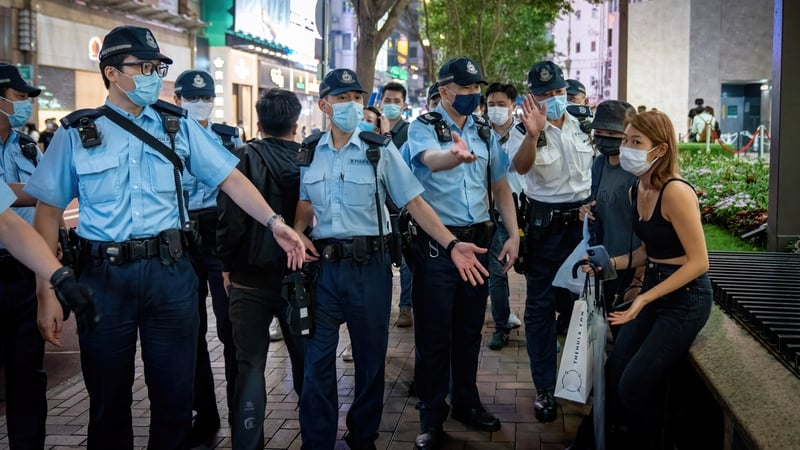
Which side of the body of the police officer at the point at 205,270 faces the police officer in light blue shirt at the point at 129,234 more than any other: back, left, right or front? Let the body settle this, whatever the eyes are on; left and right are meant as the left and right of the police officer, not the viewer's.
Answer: front

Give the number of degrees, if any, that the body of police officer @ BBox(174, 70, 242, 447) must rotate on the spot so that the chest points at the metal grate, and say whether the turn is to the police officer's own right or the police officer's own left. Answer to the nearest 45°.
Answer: approximately 90° to the police officer's own left

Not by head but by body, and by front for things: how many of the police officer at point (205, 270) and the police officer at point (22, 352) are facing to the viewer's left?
0

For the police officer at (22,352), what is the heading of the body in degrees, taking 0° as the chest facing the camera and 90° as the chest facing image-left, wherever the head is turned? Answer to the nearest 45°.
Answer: approximately 315°

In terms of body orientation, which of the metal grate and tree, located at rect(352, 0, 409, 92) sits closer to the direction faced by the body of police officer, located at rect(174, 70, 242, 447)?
the metal grate

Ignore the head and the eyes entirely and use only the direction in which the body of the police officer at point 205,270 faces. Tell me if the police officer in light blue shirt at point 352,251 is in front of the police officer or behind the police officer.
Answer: in front

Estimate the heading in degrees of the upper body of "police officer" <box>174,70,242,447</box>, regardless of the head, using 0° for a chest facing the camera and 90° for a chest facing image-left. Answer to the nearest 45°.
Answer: approximately 0°

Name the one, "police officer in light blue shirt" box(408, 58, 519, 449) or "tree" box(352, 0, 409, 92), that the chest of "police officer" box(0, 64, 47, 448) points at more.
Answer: the police officer in light blue shirt

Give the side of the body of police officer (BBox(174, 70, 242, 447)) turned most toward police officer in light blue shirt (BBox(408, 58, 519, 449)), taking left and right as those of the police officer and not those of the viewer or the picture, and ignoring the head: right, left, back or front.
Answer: left

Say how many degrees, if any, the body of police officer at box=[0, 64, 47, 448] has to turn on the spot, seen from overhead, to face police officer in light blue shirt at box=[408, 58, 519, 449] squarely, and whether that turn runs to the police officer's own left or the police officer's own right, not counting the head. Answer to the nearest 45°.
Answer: approximately 45° to the police officer's own left
